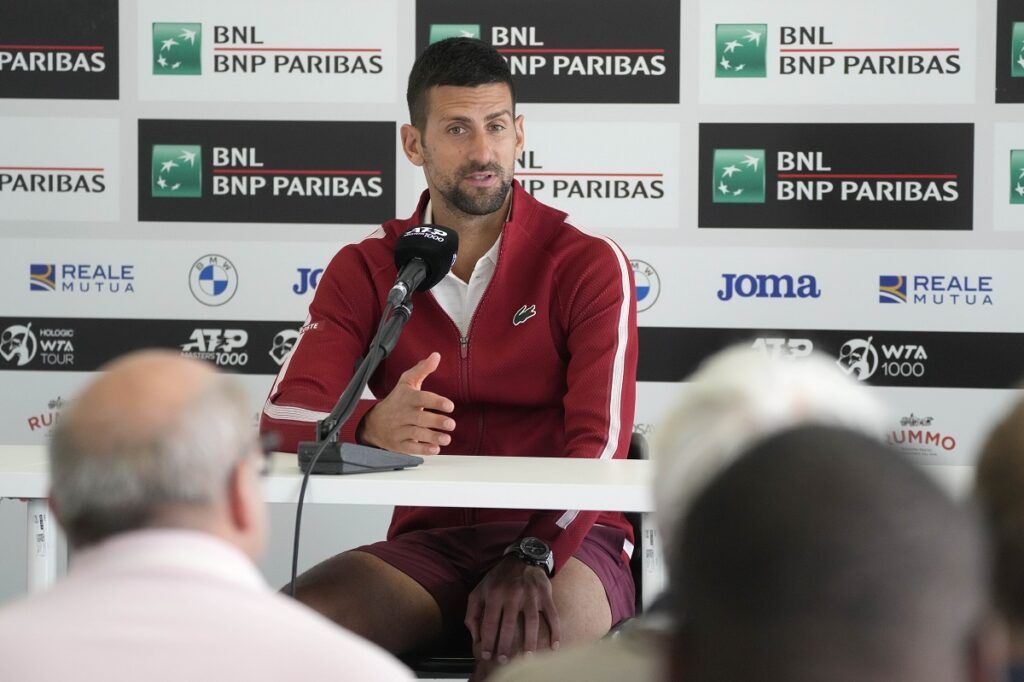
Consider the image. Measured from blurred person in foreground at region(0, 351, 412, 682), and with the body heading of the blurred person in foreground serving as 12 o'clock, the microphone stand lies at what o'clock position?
The microphone stand is roughly at 11 o'clock from the blurred person in foreground.

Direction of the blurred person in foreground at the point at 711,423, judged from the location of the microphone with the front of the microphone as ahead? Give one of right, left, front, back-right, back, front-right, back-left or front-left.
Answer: back-right

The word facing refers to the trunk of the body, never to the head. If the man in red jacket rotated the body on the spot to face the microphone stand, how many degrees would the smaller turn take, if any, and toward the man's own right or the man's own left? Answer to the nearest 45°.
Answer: approximately 45° to the man's own right

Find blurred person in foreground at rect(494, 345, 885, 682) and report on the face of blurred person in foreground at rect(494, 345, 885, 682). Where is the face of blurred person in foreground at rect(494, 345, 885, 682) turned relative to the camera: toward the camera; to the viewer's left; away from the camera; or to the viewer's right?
away from the camera

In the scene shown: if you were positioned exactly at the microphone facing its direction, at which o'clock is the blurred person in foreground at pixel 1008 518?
The blurred person in foreground is roughly at 4 o'clock from the microphone.

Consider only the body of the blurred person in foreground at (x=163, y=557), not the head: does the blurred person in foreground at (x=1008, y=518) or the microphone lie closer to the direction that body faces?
the microphone

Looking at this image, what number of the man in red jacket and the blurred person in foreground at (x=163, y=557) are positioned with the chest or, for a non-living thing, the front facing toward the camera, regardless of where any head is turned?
1

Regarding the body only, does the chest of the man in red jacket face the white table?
yes

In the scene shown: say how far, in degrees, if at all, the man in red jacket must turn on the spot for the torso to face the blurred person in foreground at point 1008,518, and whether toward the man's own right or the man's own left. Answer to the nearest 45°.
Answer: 0° — they already face them

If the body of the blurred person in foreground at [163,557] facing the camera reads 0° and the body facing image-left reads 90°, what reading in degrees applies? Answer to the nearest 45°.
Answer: approximately 225°

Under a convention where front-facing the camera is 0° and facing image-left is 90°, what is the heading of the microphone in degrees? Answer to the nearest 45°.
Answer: approximately 225°
